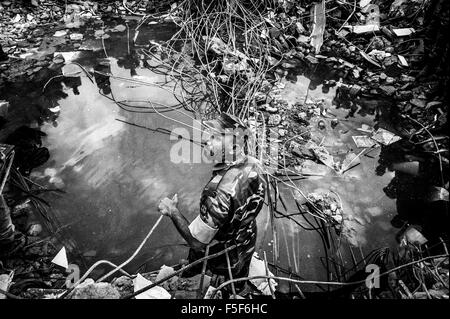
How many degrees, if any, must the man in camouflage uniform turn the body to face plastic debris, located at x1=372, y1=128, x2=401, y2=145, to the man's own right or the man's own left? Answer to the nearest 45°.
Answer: approximately 135° to the man's own right

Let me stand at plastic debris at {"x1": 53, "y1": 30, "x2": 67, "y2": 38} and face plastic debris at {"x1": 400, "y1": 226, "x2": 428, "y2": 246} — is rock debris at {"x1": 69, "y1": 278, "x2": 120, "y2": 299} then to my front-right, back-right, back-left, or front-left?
front-right

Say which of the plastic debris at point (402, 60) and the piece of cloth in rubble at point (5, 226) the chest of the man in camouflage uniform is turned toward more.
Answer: the piece of cloth in rubble

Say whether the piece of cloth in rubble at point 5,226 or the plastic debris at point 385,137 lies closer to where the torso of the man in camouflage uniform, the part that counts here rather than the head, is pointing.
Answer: the piece of cloth in rubble

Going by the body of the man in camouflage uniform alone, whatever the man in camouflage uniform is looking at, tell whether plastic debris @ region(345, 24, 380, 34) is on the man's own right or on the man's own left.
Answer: on the man's own right

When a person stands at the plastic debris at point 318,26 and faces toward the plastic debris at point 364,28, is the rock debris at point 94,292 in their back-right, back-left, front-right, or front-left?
back-right

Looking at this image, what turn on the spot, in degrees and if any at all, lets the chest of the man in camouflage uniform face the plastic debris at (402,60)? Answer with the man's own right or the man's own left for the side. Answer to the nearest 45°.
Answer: approximately 135° to the man's own right

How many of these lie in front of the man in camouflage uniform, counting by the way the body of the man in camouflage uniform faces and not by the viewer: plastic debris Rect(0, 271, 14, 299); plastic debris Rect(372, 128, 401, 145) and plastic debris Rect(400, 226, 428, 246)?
1

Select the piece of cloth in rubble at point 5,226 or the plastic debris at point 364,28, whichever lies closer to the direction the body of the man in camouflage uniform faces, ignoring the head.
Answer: the piece of cloth in rubble

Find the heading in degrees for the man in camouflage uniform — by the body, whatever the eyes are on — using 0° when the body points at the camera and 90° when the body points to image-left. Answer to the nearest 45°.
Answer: approximately 90°

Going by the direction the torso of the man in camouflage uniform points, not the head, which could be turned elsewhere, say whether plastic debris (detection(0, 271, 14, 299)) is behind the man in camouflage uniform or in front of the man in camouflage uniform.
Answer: in front
